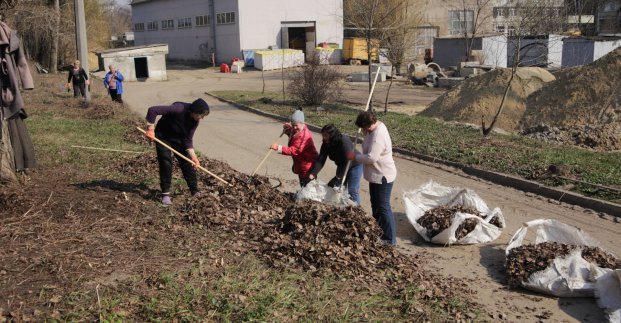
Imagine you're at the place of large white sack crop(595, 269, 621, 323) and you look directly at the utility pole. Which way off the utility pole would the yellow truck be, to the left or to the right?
right

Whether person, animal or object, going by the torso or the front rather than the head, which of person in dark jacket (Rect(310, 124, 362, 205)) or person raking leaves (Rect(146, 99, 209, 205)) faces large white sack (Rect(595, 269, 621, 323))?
the person raking leaves

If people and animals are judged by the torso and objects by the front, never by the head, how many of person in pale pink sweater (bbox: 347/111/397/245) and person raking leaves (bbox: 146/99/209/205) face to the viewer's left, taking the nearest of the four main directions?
1

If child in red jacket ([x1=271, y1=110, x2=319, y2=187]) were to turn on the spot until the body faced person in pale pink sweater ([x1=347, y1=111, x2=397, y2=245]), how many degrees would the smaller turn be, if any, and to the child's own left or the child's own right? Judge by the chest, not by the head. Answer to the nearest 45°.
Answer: approximately 90° to the child's own left

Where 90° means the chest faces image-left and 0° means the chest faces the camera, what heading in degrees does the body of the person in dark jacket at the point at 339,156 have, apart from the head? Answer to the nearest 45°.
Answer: approximately 45°

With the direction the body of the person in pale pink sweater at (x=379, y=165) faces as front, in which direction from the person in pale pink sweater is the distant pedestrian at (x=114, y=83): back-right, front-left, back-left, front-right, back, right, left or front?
front-right

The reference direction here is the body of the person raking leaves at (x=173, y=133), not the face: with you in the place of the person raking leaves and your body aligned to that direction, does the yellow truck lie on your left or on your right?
on your left

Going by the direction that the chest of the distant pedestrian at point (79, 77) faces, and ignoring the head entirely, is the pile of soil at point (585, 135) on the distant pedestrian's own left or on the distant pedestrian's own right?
on the distant pedestrian's own left

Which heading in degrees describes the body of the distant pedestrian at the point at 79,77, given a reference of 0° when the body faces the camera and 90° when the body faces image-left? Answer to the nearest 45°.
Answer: approximately 0°

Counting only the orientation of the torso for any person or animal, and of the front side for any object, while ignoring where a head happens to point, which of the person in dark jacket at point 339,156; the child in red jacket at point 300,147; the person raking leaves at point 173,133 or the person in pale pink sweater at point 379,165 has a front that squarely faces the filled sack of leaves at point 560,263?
the person raking leaves

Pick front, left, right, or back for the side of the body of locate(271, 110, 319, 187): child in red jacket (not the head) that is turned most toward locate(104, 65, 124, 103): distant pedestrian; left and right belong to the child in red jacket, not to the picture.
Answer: right

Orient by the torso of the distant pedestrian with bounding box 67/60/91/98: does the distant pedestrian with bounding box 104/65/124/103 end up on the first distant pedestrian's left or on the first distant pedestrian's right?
on the first distant pedestrian's left
